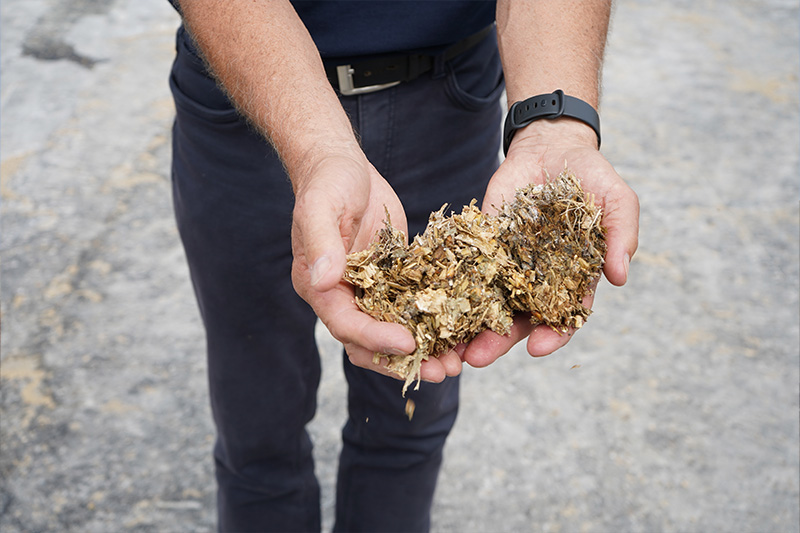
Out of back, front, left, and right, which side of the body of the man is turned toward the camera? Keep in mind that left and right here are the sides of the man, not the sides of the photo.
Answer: front
